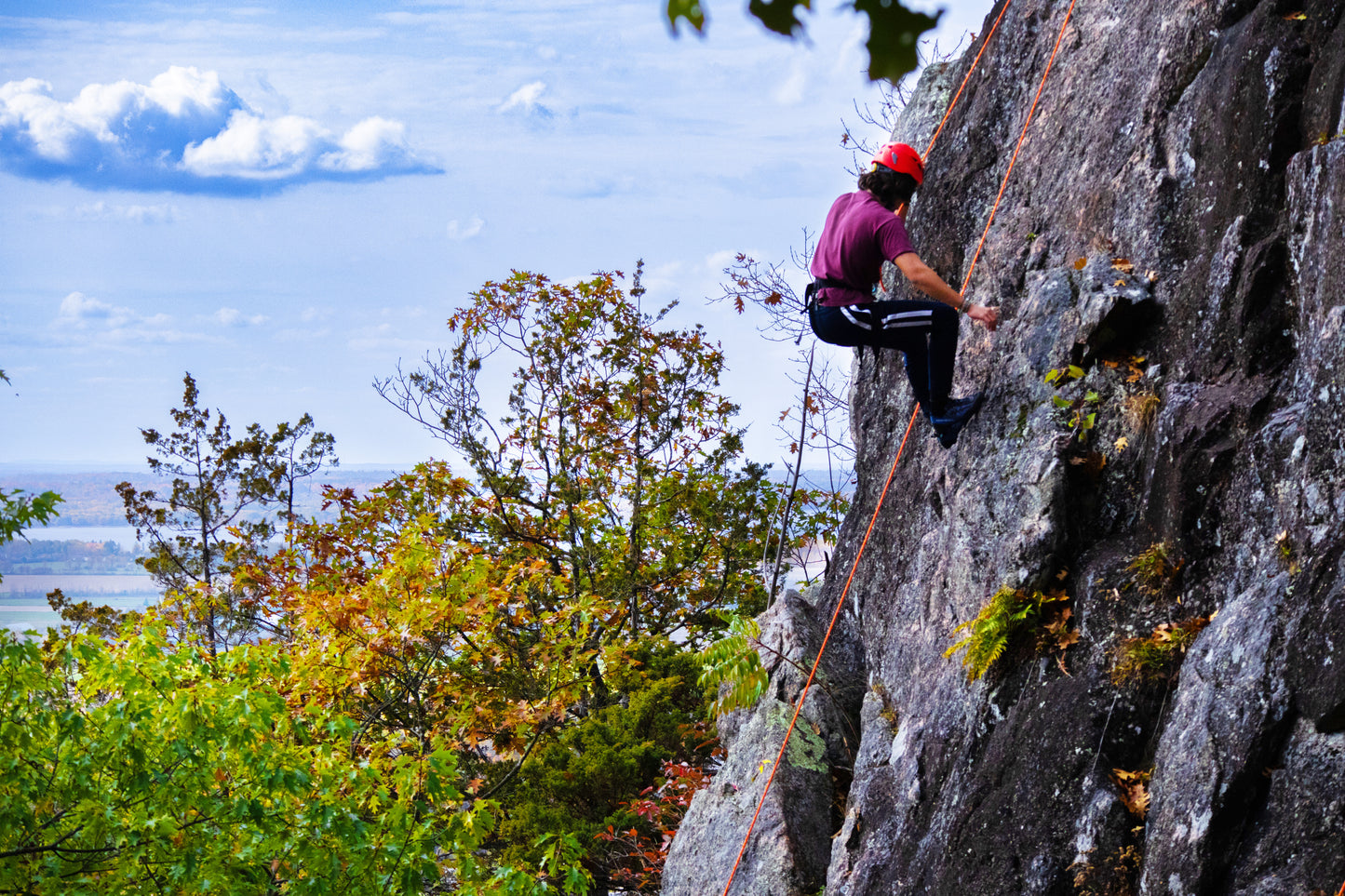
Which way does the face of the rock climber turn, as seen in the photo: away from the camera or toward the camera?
away from the camera

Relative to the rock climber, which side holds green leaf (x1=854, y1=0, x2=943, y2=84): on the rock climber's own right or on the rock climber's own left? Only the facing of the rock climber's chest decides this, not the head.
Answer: on the rock climber's own right

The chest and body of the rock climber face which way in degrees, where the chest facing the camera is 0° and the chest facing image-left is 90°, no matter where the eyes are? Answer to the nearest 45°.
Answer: approximately 270°

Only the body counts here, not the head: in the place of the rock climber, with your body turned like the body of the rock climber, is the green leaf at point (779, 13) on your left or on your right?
on your right

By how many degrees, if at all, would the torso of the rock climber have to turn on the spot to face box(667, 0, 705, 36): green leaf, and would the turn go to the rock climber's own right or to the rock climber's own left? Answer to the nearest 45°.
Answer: approximately 90° to the rock climber's own right
